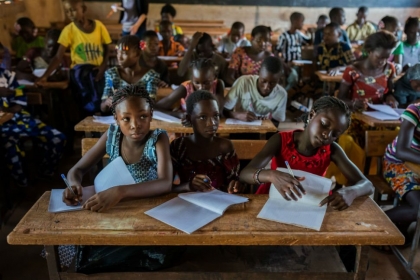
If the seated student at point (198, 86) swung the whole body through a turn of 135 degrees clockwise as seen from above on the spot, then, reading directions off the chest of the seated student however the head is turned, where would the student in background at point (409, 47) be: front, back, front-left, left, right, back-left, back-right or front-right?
right

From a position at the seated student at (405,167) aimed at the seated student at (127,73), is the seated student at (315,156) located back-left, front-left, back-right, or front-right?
front-left

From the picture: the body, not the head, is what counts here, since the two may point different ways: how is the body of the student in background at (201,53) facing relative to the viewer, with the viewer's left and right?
facing the viewer

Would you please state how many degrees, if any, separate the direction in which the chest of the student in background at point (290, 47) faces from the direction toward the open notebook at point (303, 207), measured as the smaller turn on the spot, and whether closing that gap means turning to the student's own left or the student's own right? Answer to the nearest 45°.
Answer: approximately 45° to the student's own right

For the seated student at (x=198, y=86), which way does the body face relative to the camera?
toward the camera

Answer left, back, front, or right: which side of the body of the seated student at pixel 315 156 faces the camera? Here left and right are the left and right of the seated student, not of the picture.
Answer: front

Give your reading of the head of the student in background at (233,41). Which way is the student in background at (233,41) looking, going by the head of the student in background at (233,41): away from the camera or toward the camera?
toward the camera

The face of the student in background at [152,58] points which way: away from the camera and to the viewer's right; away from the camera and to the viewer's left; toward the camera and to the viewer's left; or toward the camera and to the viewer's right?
toward the camera and to the viewer's right

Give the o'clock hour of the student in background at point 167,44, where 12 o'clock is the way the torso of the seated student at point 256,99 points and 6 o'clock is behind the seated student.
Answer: The student in background is roughly at 5 o'clock from the seated student.

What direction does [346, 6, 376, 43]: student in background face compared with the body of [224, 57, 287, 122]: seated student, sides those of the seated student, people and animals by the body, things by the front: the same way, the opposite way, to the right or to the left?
the same way

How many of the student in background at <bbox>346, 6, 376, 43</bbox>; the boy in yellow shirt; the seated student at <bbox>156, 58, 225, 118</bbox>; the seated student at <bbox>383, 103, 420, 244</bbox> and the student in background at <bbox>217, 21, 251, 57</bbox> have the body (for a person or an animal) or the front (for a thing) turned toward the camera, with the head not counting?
4

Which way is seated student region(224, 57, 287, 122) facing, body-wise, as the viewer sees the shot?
toward the camera

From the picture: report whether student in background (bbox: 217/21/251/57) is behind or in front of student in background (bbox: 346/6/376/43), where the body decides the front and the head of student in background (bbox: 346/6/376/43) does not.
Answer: in front
